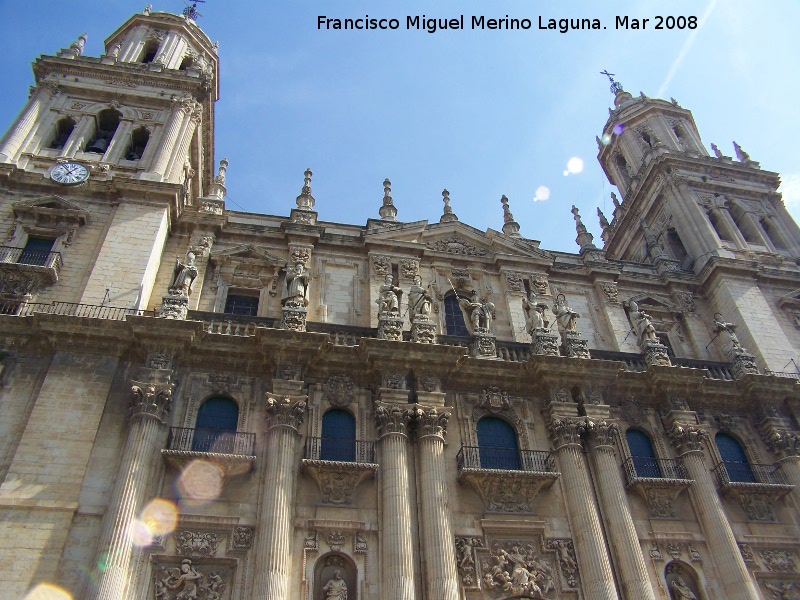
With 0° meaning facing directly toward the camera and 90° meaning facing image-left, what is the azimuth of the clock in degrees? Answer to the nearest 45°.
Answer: approximately 0°

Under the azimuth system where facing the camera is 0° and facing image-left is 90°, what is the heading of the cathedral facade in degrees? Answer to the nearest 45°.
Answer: approximately 0°

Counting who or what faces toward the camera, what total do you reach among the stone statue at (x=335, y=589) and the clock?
2

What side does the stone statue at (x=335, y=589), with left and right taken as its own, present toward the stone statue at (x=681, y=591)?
left
